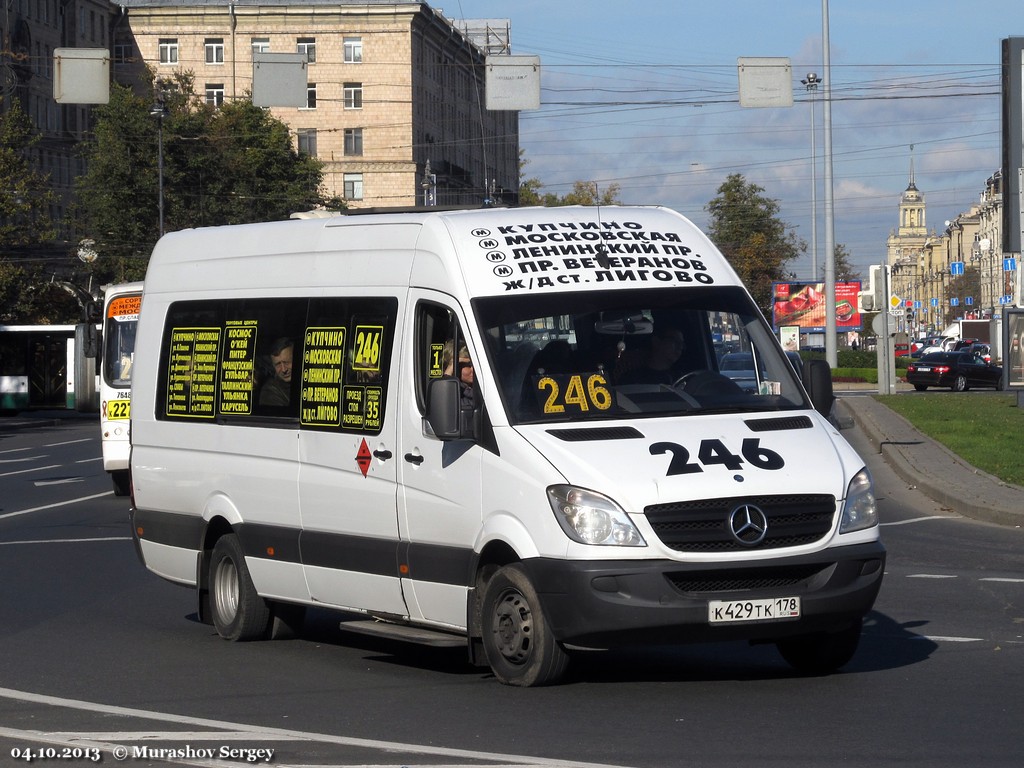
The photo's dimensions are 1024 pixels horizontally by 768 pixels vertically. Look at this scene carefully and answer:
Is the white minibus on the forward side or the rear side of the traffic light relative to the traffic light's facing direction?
on the rear side

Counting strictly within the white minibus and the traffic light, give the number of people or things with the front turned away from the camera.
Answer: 1

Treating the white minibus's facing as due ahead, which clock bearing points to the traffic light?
The traffic light is roughly at 8 o'clock from the white minibus.

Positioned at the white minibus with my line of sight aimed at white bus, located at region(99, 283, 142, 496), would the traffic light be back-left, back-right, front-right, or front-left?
front-right

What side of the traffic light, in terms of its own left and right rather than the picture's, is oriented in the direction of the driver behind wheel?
back

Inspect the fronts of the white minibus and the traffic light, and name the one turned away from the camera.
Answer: the traffic light

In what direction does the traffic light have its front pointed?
away from the camera
